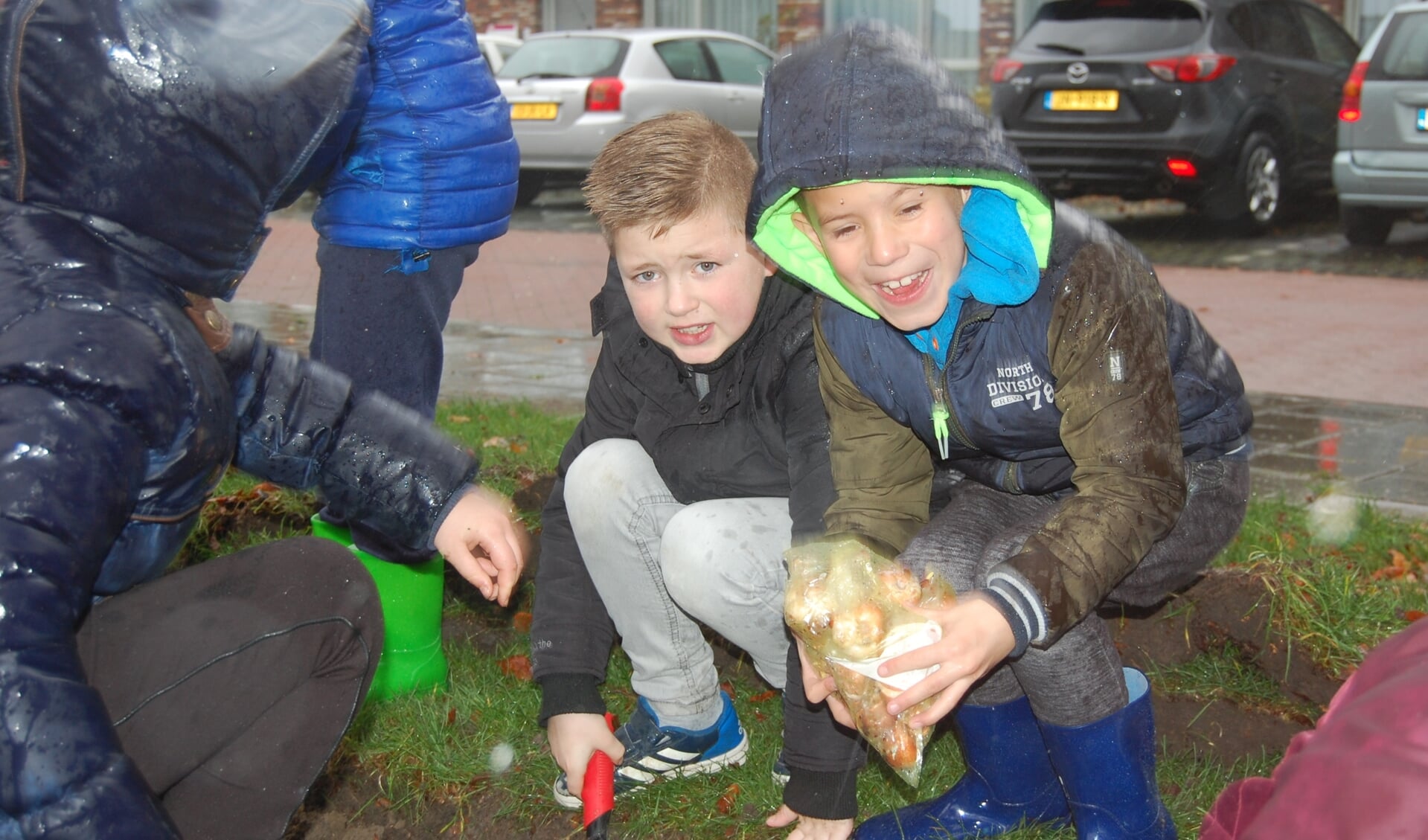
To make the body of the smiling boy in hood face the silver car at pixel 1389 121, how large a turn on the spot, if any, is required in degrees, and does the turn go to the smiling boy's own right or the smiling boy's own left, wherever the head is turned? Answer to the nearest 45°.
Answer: approximately 135° to the smiling boy's own right

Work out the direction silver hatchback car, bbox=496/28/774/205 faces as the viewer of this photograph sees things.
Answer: facing away from the viewer and to the right of the viewer

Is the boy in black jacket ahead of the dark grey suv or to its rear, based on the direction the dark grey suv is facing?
to the rear

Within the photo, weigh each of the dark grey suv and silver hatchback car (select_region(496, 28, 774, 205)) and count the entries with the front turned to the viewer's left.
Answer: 0

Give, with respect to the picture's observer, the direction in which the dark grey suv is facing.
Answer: facing away from the viewer and to the right of the viewer

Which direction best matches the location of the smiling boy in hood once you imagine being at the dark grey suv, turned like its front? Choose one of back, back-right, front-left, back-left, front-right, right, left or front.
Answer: back-right

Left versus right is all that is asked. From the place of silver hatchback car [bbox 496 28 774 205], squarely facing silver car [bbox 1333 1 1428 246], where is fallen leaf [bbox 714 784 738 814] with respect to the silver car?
right

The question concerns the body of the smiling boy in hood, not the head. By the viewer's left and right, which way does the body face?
facing the viewer and to the left of the viewer

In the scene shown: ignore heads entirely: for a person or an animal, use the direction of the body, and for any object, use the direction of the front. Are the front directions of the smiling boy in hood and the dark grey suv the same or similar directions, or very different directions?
very different directions

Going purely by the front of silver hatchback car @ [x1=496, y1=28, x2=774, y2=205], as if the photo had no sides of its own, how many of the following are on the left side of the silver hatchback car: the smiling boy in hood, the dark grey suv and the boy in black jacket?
0

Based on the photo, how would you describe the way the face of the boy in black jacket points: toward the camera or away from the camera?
toward the camera

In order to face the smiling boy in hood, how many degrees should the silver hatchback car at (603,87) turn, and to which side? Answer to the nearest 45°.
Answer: approximately 135° to its right

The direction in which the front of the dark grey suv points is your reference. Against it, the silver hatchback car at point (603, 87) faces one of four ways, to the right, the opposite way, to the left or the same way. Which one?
the same way

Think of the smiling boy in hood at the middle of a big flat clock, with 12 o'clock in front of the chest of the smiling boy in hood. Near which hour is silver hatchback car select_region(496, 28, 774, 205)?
The silver hatchback car is roughly at 4 o'clock from the smiling boy in hood.

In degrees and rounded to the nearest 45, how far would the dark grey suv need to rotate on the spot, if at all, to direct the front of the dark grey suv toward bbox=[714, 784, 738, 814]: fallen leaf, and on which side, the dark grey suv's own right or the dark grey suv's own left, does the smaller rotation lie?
approximately 135° to the dark grey suv's own right

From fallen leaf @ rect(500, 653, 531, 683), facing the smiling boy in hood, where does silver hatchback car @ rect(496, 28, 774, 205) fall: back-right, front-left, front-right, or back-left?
back-left

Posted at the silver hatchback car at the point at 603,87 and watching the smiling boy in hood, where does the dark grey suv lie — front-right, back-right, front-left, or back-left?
front-left

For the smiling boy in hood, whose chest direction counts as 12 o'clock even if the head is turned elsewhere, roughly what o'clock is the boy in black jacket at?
The boy in black jacket is roughly at 2 o'clock from the smiling boy in hood.

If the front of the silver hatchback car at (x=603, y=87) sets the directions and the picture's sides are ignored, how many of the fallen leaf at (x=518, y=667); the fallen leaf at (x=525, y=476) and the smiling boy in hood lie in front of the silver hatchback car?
0

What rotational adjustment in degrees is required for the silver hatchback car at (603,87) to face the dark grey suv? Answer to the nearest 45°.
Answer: approximately 90° to its right

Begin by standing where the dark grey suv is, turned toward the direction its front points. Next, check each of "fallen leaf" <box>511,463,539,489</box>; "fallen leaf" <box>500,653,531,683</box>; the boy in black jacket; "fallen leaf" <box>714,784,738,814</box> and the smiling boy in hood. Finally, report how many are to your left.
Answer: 0
